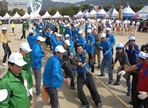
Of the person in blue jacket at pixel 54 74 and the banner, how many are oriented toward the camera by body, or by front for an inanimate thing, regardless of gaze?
1

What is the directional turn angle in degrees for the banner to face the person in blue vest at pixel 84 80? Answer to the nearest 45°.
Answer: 0° — it already faces them
